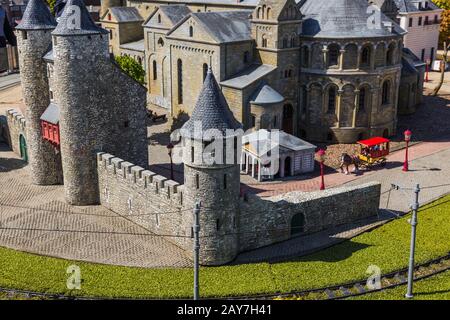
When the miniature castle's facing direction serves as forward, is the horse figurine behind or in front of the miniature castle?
behind

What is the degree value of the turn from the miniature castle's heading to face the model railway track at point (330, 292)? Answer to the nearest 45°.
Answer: approximately 90° to its left

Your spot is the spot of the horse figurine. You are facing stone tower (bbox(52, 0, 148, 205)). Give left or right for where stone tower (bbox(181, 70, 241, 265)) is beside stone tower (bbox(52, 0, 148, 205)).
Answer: left

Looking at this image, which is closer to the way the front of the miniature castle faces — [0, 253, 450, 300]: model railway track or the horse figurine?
the model railway track

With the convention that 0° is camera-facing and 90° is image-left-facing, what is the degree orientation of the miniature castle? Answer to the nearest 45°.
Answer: approximately 45°
